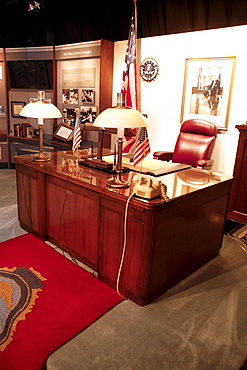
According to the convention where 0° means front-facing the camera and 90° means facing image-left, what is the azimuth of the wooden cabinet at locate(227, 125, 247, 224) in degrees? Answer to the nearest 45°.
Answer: approximately 45°

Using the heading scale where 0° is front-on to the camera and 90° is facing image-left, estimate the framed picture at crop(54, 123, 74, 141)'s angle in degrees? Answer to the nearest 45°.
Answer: approximately 45°

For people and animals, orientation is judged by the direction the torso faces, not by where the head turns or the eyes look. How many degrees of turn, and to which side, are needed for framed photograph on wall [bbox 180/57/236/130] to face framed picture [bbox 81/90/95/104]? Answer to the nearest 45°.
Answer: approximately 45° to its right

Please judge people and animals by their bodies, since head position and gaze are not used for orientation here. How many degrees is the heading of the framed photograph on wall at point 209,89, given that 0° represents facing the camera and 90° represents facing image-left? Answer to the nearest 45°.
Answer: approximately 45°
